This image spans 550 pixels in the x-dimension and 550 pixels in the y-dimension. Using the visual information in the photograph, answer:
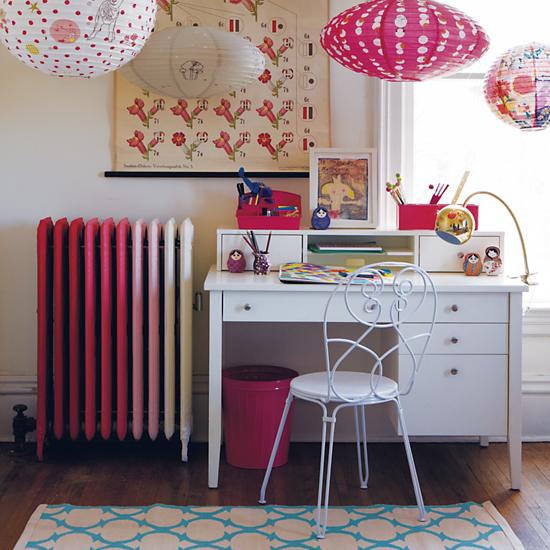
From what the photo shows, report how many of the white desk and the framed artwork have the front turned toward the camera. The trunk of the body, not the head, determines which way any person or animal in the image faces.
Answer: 2

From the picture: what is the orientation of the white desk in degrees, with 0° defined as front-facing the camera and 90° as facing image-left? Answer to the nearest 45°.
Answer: approximately 0°

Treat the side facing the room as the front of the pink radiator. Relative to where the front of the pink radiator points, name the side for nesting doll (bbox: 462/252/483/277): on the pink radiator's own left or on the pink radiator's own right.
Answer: on the pink radiator's own left

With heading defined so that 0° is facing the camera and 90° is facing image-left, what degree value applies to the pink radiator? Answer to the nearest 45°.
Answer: approximately 0°

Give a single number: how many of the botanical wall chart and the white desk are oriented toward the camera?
2
